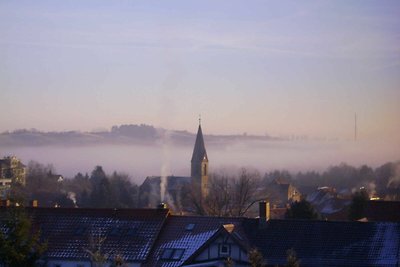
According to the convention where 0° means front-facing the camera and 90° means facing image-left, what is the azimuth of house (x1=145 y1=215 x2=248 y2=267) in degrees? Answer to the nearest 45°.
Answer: approximately 0°

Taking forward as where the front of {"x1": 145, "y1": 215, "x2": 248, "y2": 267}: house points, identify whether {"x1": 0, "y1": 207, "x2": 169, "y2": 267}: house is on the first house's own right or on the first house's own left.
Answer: on the first house's own right

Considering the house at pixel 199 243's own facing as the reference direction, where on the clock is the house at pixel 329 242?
the house at pixel 329 242 is roughly at 9 o'clock from the house at pixel 199 243.

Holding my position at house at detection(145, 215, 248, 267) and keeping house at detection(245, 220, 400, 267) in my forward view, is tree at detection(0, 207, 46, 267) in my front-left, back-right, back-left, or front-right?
back-right
